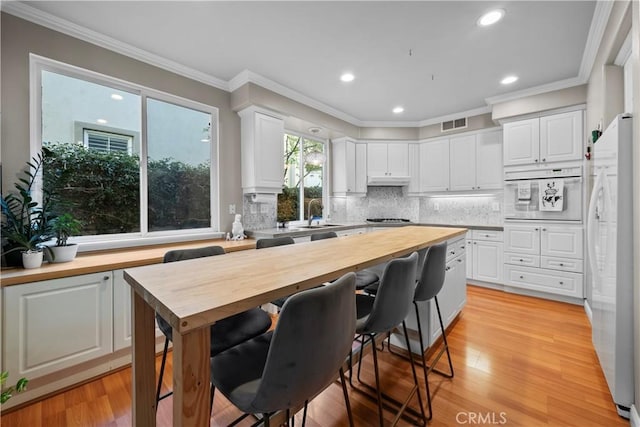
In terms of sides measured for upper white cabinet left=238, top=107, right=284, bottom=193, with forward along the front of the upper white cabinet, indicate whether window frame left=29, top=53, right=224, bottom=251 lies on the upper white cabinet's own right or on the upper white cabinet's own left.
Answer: on the upper white cabinet's own right

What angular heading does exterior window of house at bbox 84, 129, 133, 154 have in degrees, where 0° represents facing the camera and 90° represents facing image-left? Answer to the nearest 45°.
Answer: approximately 315°

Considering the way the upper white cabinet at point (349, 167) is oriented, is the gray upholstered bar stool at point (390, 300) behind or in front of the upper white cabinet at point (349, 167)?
in front

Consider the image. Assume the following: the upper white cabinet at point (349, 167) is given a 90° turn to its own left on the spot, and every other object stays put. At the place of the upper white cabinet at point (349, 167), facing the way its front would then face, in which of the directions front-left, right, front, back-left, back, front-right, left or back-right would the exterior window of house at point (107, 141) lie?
back

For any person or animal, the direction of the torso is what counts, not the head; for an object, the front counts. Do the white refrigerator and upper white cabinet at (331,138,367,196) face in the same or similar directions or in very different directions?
very different directions

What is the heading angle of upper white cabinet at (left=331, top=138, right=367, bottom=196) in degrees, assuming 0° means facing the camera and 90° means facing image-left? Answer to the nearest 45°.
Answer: approximately 315°

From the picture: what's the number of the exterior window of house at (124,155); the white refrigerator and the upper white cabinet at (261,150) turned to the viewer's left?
1

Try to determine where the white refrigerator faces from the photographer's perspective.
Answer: facing to the left of the viewer

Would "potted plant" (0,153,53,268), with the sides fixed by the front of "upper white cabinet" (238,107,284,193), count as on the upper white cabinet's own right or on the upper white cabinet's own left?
on the upper white cabinet's own right

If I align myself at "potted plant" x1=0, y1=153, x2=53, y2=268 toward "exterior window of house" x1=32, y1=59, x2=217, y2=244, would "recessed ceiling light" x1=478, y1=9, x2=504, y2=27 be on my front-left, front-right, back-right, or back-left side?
front-right

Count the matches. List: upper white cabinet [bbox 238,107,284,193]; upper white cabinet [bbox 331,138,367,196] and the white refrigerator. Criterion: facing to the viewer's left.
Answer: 1

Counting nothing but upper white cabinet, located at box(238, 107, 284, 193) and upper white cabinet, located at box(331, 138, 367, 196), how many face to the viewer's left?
0

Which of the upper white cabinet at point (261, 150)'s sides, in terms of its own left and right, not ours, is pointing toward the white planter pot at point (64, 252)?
right

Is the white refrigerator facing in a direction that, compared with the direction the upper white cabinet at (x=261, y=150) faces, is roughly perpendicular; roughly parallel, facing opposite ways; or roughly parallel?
roughly parallel, facing opposite ways

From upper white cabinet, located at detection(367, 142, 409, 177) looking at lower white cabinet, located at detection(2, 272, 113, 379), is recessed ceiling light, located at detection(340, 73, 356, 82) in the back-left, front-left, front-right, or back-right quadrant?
front-left

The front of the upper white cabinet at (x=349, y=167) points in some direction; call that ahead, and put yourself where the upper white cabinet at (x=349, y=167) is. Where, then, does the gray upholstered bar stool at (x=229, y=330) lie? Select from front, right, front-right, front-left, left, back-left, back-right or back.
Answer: front-right

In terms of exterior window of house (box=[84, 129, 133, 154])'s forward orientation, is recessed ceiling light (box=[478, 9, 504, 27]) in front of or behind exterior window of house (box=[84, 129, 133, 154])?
in front
